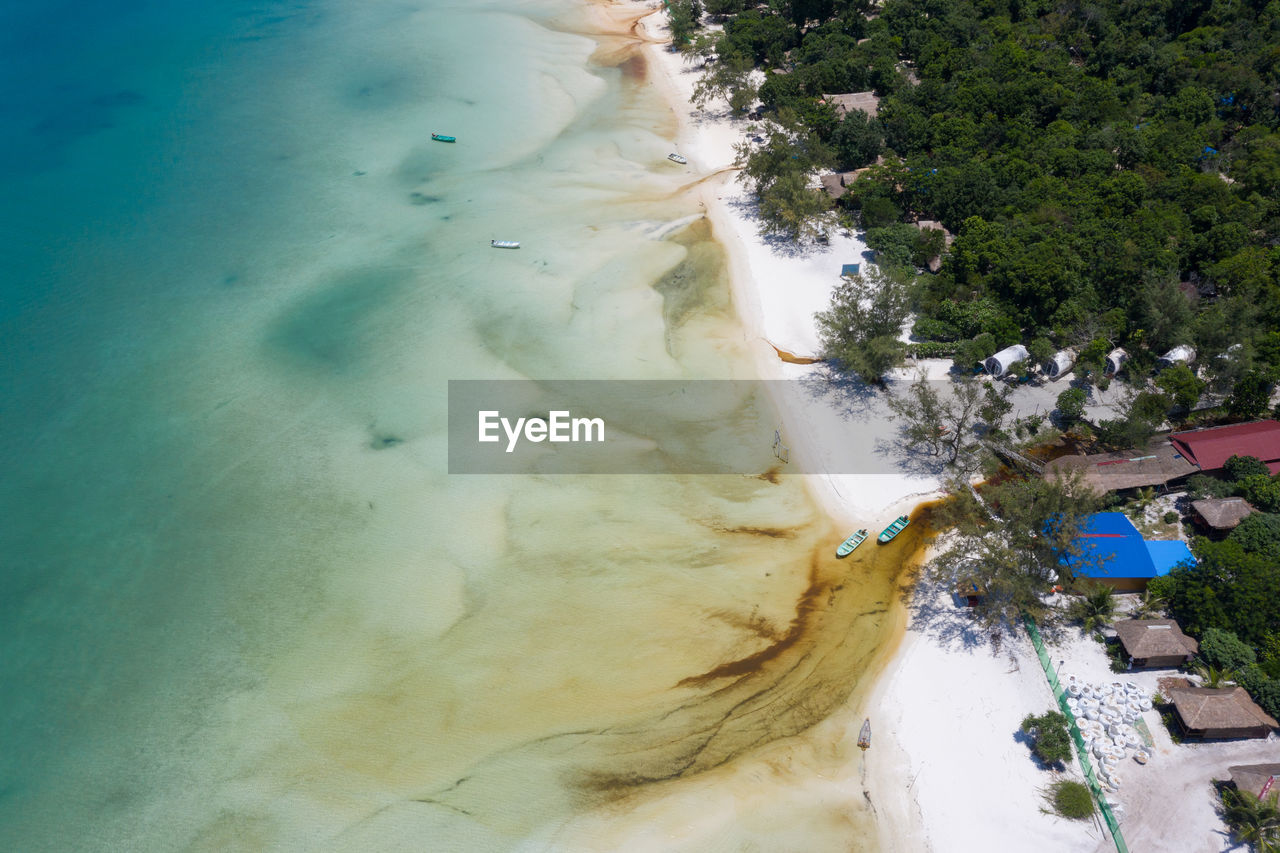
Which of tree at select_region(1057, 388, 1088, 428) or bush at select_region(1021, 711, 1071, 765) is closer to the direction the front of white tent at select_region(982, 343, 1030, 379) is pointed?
the bush

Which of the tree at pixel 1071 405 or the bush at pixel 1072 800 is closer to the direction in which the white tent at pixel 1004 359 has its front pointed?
the bush

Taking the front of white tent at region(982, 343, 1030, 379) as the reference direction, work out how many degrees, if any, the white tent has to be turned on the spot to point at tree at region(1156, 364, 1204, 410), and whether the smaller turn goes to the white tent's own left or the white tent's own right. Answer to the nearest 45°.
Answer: approximately 135° to the white tent's own left

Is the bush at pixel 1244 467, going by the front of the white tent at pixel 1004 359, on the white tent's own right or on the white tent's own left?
on the white tent's own left

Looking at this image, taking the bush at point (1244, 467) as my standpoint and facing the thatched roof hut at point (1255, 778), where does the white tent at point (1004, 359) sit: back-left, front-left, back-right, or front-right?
back-right

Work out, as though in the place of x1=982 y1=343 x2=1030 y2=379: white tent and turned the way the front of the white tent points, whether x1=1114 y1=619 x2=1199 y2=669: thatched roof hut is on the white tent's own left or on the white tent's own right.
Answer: on the white tent's own left

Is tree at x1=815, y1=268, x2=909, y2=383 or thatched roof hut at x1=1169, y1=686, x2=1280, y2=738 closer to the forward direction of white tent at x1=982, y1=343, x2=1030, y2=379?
the tree

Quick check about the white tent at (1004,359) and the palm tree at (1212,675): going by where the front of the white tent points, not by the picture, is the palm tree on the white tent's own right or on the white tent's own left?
on the white tent's own left

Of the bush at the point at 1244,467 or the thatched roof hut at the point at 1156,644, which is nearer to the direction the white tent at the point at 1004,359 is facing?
the thatched roof hut

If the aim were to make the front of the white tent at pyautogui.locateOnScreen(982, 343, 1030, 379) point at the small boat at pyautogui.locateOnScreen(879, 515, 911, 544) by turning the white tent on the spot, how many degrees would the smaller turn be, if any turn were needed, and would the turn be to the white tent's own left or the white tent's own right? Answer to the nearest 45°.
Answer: approximately 45° to the white tent's own left

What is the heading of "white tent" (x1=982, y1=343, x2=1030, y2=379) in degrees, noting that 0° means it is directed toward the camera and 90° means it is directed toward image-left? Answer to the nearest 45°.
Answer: approximately 45°

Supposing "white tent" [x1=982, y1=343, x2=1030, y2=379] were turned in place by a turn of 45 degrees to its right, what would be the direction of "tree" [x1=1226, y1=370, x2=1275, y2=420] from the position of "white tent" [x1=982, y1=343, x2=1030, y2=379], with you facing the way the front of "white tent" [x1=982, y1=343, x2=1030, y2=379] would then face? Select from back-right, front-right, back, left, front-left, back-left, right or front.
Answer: back
